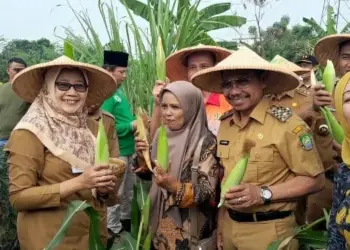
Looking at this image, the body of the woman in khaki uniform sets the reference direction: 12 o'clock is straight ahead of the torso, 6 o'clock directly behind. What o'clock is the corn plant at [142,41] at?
The corn plant is roughly at 8 o'clock from the woman in khaki uniform.

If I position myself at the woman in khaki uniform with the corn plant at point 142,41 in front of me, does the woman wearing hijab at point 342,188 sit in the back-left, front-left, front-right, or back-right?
back-right

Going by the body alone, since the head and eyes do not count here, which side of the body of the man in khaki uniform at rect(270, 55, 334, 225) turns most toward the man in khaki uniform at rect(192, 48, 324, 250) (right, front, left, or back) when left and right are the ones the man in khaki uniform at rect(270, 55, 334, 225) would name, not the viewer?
front

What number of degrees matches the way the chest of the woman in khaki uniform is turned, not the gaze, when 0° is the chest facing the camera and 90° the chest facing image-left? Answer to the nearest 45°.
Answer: approximately 315°

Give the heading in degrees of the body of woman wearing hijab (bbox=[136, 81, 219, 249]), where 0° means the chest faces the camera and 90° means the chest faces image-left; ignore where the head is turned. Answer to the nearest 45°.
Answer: approximately 45°
